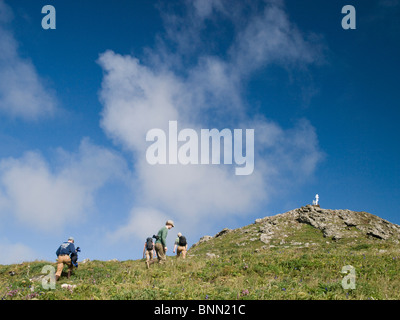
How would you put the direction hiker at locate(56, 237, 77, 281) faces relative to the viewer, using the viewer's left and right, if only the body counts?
facing away from the viewer and to the right of the viewer

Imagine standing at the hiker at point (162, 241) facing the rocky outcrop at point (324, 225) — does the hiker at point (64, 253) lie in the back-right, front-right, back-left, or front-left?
back-left

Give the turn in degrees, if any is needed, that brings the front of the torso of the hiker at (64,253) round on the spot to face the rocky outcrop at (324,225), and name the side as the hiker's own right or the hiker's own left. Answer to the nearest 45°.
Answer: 0° — they already face it
